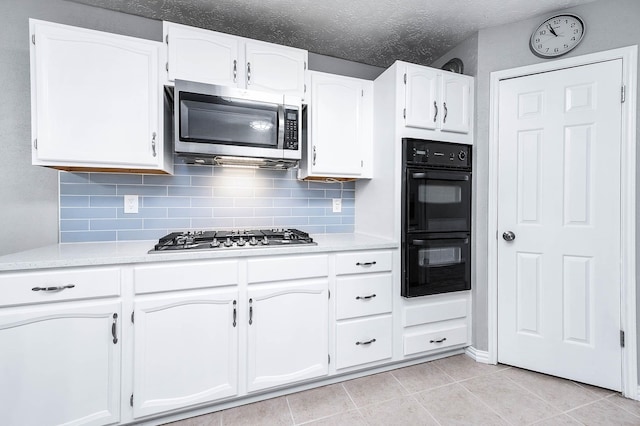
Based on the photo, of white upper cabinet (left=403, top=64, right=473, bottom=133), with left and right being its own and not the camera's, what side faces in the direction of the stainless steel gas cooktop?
right

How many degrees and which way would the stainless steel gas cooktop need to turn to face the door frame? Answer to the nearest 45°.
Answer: approximately 90° to its left

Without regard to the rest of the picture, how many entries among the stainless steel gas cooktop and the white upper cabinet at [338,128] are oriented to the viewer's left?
0

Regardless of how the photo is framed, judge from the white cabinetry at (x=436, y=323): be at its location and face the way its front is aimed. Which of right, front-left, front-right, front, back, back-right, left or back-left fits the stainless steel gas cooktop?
right

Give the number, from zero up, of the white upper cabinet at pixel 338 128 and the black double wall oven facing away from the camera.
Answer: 0

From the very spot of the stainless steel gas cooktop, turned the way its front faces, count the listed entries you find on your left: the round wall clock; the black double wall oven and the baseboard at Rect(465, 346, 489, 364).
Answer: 3

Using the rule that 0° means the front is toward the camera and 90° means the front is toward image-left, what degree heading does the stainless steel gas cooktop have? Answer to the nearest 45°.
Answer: approximately 0°

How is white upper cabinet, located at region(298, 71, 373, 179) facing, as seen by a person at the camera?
facing the viewer and to the right of the viewer

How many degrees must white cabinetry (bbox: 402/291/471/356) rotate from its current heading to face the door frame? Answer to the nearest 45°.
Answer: approximately 45° to its left
